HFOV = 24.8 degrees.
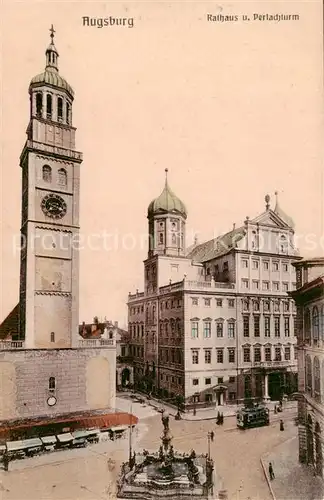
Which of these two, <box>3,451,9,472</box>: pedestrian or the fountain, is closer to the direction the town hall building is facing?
the fountain

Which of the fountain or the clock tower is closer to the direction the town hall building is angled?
the fountain

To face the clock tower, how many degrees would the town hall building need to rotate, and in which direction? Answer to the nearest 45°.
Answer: approximately 90° to its right

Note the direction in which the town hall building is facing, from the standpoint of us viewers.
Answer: facing the viewer and to the right of the viewer

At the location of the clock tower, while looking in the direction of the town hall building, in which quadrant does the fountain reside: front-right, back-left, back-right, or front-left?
front-right

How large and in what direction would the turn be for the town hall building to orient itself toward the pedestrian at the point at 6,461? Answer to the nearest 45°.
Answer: approximately 90° to its right
